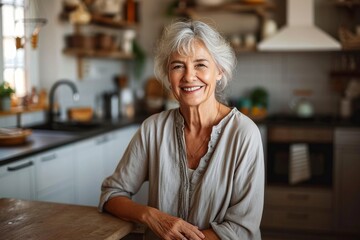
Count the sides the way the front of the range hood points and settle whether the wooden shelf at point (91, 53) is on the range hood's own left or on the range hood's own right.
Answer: on the range hood's own right

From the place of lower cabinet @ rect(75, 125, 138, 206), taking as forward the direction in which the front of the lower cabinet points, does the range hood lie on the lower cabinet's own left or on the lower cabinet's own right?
on the lower cabinet's own left

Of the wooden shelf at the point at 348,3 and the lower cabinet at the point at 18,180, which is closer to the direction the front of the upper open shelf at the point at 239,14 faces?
the lower cabinet

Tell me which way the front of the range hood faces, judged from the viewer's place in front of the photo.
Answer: facing the viewer

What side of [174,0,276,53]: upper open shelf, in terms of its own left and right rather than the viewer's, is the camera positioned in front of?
front

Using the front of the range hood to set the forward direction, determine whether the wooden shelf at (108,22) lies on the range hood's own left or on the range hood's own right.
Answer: on the range hood's own right

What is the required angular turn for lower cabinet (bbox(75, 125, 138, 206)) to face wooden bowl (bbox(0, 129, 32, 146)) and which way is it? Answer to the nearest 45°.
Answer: approximately 90° to its right

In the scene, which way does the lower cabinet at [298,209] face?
toward the camera

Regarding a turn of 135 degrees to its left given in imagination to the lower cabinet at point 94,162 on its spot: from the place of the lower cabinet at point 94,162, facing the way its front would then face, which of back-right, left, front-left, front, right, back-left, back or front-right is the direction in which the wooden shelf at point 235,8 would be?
front-right

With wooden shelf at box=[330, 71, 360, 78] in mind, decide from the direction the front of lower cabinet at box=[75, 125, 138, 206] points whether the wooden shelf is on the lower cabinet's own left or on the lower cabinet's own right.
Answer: on the lower cabinet's own left
